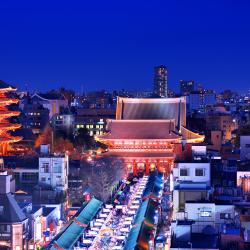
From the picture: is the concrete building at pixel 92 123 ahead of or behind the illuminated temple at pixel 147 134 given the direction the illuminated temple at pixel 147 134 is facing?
behind

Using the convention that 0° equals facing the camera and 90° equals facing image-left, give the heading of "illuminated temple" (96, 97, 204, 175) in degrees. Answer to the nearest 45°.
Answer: approximately 0°

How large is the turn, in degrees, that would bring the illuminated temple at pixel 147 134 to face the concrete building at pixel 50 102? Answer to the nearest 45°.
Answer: approximately 135° to its right

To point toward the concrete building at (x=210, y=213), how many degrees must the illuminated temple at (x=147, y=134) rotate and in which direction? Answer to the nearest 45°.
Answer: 0° — it already faces it

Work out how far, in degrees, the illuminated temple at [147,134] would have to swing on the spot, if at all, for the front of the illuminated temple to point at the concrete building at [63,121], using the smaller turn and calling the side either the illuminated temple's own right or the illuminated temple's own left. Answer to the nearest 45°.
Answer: approximately 135° to the illuminated temple's own right

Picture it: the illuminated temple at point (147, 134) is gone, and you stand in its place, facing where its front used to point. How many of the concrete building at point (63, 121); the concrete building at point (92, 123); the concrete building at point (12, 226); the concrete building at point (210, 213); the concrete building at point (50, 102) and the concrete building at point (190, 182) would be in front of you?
3

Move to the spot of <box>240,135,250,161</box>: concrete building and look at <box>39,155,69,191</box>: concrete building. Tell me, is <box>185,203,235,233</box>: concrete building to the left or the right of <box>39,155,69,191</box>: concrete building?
left

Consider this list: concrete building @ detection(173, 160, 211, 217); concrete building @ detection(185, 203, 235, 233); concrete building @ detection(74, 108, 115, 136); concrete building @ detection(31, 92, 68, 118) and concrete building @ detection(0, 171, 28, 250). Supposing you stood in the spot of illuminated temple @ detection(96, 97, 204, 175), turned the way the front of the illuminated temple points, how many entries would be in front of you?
3
